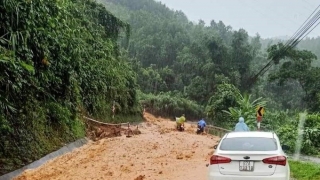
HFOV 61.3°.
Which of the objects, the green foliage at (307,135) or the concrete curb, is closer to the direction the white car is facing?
the green foliage

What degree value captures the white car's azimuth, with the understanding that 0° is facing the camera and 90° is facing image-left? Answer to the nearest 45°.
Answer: approximately 180°

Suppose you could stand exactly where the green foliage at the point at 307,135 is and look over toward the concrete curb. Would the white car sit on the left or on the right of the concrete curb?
left

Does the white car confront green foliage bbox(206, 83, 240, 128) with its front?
yes

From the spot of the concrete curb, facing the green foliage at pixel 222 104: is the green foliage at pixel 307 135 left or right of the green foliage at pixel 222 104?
right

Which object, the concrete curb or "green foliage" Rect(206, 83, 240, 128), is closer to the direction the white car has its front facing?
the green foliage

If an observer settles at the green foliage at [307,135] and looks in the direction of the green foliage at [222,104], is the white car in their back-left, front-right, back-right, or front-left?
back-left

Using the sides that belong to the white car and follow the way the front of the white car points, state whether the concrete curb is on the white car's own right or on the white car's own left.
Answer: on the white car's own left
